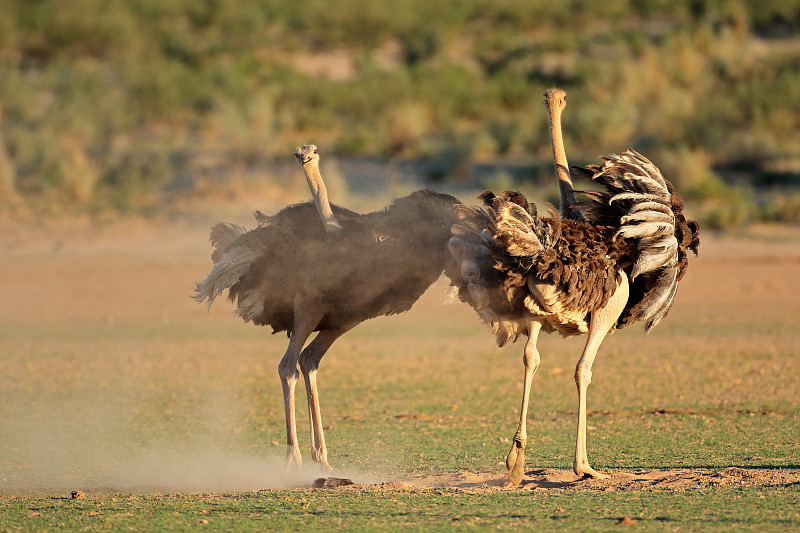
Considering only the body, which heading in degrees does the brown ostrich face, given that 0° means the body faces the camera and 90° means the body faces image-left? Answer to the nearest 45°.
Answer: approximately 225°

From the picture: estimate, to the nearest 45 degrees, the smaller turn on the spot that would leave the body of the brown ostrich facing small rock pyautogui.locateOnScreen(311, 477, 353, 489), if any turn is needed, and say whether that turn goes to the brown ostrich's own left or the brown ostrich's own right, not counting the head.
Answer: approximately 135° to the brown ostrich's own left

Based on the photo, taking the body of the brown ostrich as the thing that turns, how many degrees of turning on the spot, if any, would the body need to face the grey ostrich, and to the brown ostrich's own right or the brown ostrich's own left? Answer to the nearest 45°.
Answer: approximately 135° to the brown ostrich's own left
